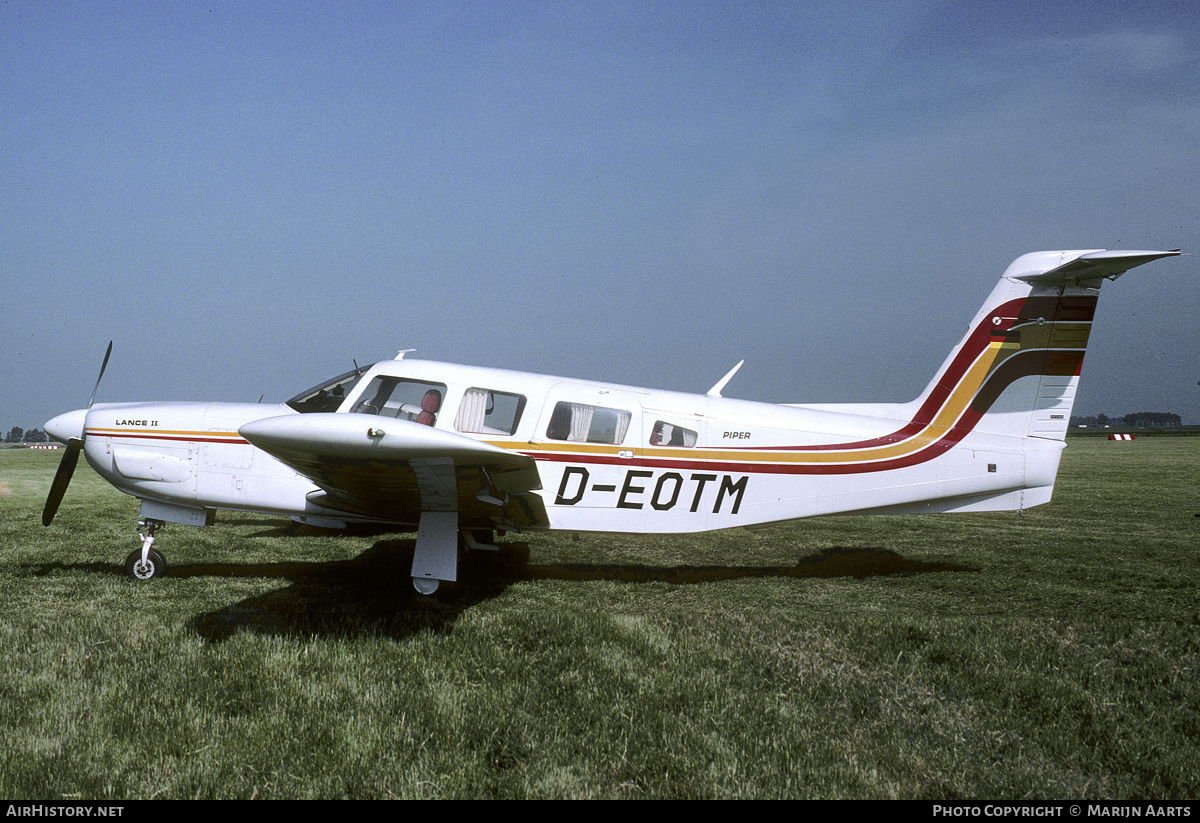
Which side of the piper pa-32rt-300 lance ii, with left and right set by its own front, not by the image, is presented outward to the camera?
left
